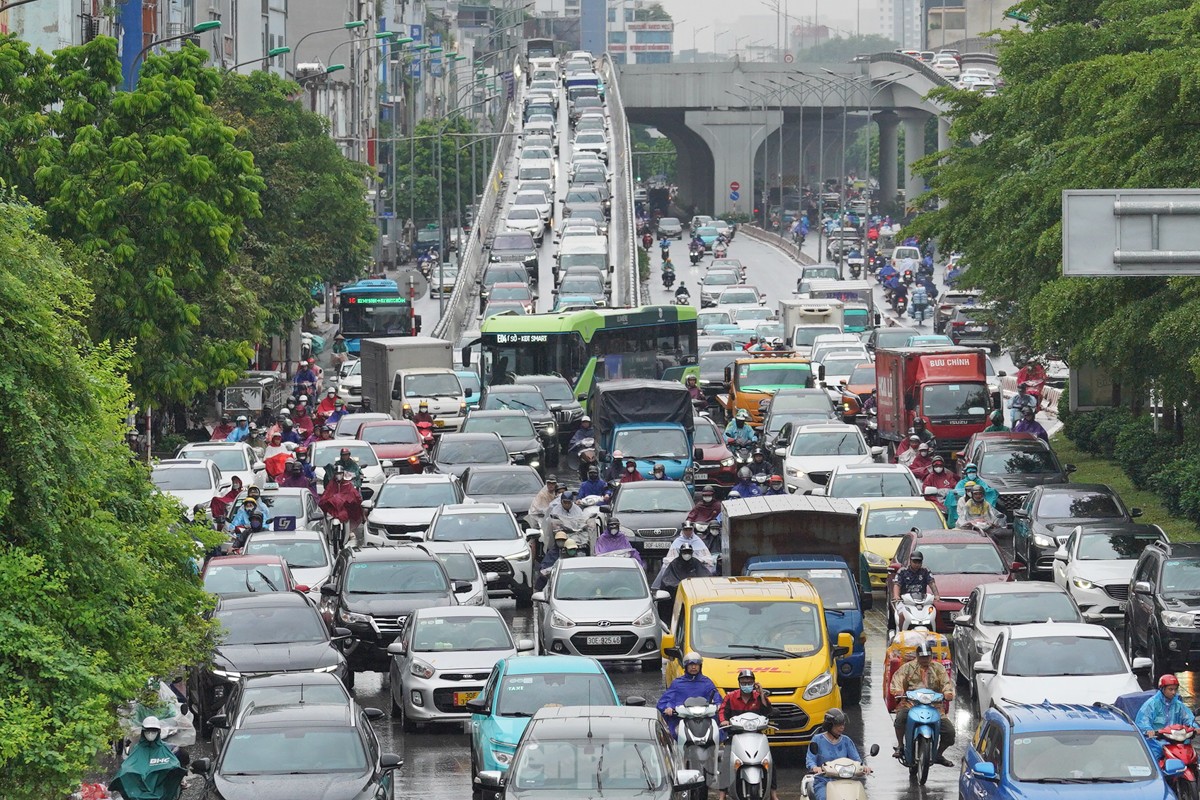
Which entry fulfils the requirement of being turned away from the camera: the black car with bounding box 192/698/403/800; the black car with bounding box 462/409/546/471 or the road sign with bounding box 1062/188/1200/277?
the road sign

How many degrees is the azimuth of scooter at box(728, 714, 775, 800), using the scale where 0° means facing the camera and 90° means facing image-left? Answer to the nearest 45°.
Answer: approximately 0°

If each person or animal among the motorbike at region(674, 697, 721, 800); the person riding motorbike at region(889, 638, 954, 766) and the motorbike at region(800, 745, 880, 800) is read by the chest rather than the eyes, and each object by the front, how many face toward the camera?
3

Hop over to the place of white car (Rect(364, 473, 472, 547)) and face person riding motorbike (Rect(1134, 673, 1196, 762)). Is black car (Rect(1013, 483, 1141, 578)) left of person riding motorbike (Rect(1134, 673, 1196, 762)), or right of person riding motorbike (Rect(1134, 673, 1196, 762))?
left

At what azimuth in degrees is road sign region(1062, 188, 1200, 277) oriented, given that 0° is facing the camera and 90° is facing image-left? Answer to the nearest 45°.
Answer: approximately 180°

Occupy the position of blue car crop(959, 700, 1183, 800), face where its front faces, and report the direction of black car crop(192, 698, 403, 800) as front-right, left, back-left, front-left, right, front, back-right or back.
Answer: right

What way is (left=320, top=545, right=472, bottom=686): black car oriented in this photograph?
toward the camera

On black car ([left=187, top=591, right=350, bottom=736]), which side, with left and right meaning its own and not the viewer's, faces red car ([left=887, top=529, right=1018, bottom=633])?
left

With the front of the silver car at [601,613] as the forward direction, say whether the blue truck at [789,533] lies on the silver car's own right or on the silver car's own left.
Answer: on the silver car's own left

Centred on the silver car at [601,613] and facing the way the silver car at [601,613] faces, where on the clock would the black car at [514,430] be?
The black car is roughly at 6 o'clock from the silver car.

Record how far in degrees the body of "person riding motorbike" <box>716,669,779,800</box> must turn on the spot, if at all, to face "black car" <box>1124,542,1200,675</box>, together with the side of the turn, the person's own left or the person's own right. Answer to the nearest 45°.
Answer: approximately 135° to the person's own left

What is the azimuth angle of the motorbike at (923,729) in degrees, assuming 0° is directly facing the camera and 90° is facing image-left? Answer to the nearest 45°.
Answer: approximately 0°

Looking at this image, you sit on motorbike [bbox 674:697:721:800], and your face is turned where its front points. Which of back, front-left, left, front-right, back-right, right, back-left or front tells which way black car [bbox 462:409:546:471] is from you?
back

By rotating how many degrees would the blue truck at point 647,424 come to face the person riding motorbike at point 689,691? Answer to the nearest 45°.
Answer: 0° — it already faces them

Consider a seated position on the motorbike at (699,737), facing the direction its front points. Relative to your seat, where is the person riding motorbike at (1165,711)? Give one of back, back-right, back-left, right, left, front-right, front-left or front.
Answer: left
